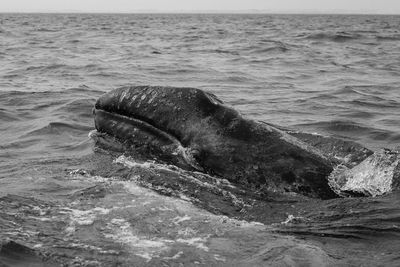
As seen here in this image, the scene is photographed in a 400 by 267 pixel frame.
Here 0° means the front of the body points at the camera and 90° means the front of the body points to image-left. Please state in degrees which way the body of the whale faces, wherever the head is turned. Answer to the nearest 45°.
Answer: approximately 90°
